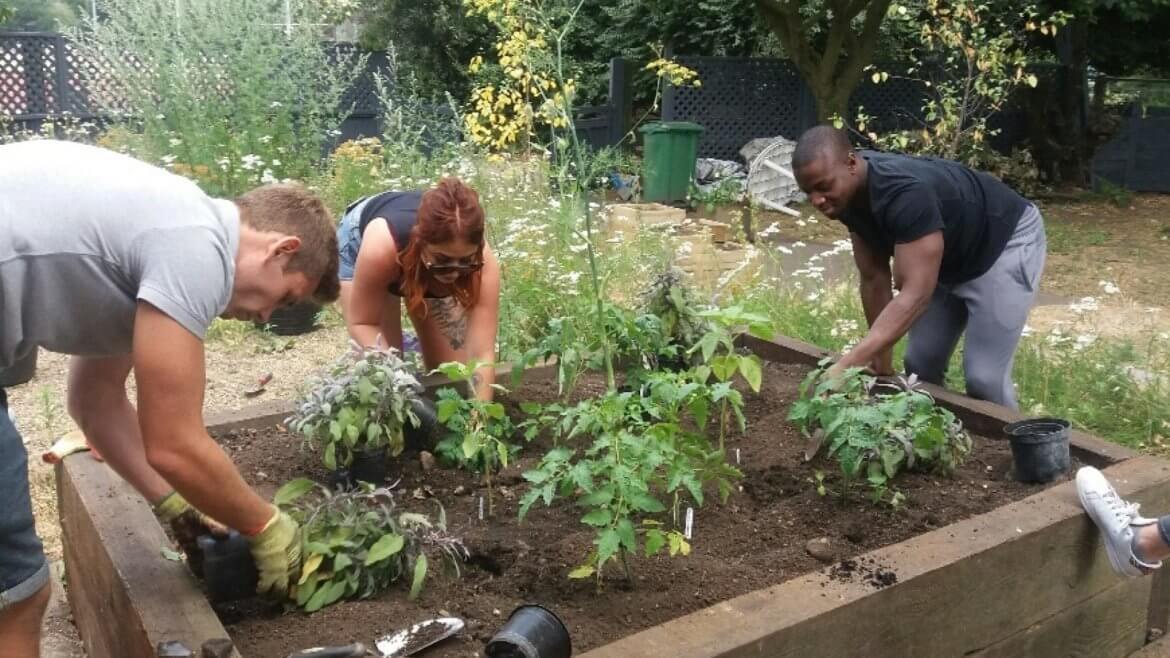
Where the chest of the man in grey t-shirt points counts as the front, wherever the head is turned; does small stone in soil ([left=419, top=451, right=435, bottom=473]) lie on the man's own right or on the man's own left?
on the man's own left

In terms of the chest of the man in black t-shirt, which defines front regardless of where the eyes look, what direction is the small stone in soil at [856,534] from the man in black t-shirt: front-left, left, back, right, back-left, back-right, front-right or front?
front-left

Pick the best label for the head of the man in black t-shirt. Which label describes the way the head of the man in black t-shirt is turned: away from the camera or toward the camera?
toward the camera

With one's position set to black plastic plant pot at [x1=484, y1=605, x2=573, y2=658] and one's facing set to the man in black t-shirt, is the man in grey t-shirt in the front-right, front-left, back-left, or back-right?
back-left

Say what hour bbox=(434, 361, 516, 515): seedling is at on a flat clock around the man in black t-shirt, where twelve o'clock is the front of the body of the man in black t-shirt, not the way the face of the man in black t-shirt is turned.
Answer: The seedling is roughly at 12 o'clock from the man in black t-shirt.

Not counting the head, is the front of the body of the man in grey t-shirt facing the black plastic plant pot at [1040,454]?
yes

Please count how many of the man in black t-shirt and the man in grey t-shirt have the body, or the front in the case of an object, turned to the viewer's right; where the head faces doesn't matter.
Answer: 1

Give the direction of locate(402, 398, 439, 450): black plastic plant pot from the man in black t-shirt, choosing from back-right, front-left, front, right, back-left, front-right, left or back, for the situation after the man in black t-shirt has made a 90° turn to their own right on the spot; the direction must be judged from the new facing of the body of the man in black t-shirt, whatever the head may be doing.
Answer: left

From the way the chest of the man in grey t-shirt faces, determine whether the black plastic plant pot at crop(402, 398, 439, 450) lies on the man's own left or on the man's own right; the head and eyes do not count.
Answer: on the man's own left

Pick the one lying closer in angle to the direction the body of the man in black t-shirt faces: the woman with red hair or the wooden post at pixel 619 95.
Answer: the woman with red hair

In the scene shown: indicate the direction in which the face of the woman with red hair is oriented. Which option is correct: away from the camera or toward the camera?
toward the camera

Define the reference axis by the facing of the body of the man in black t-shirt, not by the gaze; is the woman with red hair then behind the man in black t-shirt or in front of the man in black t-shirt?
in front

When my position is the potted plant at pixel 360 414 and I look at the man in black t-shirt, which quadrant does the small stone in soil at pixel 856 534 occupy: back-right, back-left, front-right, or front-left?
front-right

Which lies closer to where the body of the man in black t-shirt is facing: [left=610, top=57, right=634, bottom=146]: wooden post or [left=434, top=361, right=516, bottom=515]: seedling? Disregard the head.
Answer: the seedling

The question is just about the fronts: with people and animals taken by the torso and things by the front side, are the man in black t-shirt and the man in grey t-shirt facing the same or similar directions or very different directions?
very different directions

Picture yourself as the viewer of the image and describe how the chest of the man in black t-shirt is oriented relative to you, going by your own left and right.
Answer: facing the viewer and to the left of the viewer

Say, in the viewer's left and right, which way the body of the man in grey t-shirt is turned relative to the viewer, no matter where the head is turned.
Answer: facing to the right of the viewer

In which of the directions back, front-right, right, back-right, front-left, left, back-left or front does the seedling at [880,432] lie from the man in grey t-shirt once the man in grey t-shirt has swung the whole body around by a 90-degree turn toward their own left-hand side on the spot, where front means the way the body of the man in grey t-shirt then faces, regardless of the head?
right

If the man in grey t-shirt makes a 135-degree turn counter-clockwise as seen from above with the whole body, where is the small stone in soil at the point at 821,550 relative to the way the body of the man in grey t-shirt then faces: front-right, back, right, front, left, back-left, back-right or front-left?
back-right
